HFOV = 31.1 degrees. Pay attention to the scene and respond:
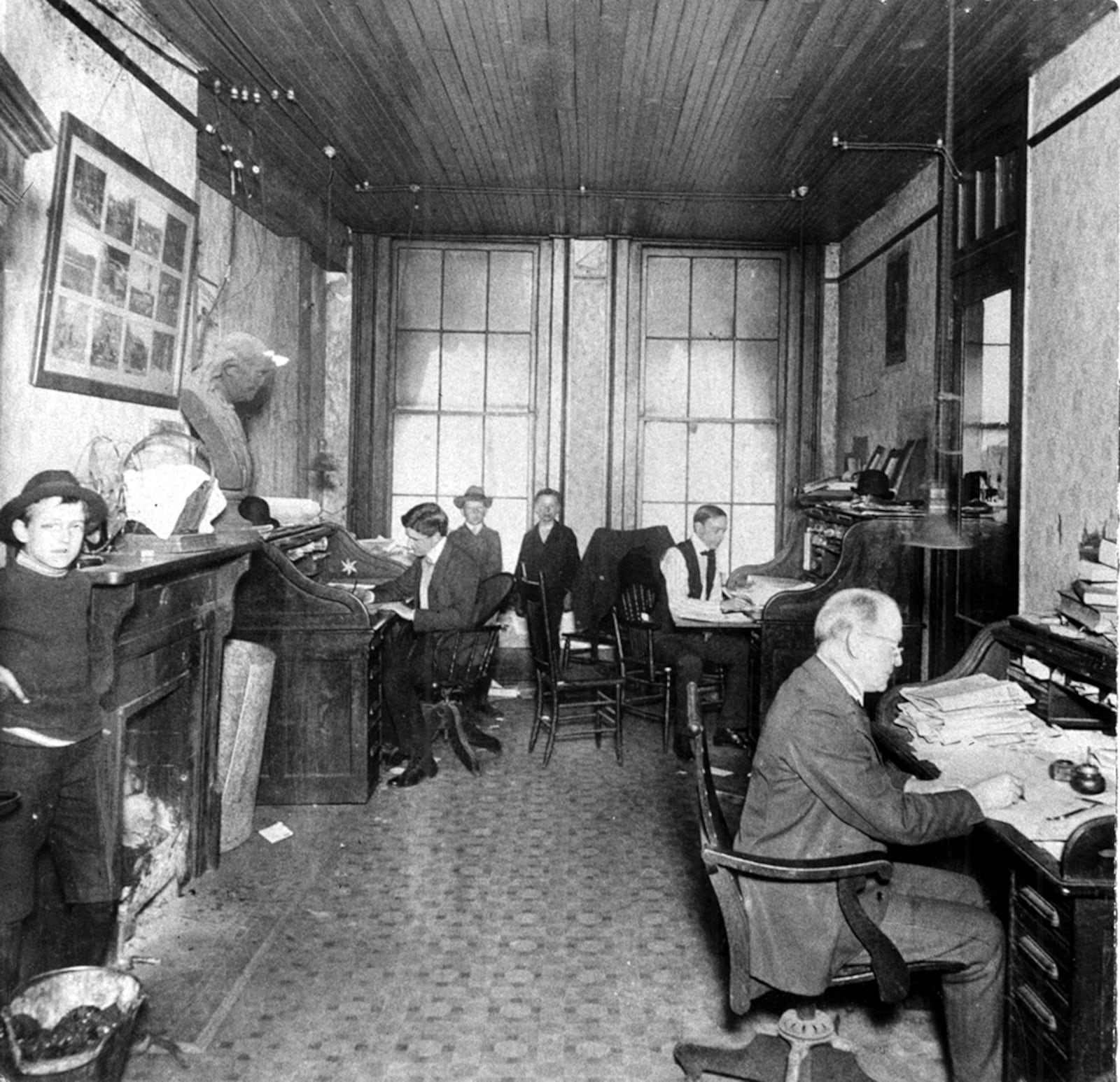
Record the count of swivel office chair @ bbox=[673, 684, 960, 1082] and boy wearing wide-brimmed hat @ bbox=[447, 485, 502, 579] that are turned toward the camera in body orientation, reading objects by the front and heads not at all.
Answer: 1

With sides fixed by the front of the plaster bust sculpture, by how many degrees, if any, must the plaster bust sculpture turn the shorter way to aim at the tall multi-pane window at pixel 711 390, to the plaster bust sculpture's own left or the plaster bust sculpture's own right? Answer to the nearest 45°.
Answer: approximately 45° to the plaster bust sculpture's own left

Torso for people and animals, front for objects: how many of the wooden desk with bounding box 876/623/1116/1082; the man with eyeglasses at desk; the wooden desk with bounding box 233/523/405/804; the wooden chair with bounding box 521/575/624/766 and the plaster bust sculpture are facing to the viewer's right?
4

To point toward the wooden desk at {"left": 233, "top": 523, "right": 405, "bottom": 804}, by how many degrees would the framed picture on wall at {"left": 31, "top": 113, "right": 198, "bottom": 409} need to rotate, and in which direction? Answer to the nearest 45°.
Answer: approximately 90° to its left

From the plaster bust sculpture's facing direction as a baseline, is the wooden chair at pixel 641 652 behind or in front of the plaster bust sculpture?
in front

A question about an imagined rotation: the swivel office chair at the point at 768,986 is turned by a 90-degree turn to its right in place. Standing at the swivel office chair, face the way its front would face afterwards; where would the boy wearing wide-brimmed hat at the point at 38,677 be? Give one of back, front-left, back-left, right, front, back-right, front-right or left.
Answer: right

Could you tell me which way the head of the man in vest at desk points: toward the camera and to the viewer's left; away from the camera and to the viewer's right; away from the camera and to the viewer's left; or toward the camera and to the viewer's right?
toward the camera and to the viewer's right

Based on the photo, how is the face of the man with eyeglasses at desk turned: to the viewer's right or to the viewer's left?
to the viewer's right

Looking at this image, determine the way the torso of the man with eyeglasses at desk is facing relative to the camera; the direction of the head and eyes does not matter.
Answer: to the viewer's right

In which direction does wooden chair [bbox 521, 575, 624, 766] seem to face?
to the viewer's right
